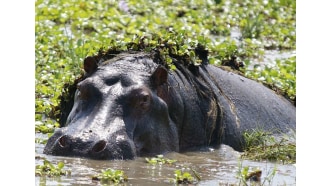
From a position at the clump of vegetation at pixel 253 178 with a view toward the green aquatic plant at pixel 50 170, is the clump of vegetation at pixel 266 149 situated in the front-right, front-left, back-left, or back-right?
back-right

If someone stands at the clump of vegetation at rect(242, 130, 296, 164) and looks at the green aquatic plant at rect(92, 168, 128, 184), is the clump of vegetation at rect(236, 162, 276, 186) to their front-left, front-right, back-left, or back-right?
front-left

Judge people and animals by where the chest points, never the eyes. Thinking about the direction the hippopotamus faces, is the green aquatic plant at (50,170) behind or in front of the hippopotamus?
in front

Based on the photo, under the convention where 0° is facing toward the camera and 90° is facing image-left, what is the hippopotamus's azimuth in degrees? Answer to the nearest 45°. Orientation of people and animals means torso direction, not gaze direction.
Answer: approximately 45°

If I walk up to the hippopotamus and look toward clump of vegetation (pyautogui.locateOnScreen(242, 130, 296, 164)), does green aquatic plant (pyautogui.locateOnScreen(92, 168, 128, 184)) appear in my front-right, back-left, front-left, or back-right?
back-right

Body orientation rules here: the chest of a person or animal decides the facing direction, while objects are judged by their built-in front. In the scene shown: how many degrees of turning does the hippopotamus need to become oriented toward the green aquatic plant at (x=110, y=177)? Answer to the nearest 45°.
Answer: approximately 45° to its left

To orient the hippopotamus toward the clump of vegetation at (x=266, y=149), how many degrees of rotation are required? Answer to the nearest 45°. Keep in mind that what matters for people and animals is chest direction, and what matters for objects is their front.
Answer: approximately 135° to its left

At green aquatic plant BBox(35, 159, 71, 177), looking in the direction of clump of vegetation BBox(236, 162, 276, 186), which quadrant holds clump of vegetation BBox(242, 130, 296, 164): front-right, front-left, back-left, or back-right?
front-left

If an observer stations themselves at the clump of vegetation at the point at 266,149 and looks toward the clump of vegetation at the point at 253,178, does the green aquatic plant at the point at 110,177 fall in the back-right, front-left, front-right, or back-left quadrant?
front-right

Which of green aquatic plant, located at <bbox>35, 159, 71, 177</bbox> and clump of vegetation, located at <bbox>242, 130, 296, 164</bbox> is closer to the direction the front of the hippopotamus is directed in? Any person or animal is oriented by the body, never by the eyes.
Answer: the green aquatic plant

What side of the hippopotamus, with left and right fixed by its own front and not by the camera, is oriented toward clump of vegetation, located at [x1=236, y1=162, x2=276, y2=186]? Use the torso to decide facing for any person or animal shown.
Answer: left

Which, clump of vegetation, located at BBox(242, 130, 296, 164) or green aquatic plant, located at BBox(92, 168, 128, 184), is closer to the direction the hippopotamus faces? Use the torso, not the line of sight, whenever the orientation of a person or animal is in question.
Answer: the green aquatic plant

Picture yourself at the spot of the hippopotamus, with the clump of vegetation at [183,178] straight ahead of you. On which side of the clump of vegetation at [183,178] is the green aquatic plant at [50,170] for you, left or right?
right

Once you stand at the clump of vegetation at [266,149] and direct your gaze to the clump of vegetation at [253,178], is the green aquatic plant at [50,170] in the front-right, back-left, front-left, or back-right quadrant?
front-right

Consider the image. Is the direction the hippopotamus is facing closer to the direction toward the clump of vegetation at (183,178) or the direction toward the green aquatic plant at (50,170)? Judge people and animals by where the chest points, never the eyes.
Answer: the green aquatic plant
